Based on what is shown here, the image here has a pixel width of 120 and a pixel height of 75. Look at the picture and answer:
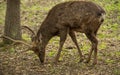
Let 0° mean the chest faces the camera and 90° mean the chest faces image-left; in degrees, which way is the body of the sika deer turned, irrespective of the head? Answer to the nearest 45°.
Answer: approximately 90°

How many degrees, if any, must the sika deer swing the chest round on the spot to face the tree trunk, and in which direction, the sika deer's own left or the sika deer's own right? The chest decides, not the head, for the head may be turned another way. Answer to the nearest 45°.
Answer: approximately 45° to the sika deer's own right
